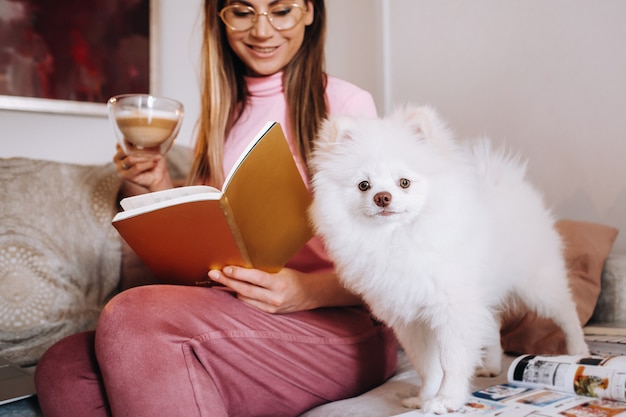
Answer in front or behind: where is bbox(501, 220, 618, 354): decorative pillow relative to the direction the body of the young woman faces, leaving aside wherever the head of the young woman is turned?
behind

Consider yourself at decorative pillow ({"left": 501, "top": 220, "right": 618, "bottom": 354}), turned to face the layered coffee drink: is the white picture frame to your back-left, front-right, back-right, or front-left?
front-right

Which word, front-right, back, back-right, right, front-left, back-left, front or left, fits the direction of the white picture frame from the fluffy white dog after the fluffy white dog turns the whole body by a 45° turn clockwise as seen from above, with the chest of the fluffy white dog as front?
front-right

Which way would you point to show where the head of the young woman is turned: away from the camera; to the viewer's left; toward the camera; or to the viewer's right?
toward the camera

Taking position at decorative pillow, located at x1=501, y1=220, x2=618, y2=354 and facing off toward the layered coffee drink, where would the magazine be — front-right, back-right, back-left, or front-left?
front-left

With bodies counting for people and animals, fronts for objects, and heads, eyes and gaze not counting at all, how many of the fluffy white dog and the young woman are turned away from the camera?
0

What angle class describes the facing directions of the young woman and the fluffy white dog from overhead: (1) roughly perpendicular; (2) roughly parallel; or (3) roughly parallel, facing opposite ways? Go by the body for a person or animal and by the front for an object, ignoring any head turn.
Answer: roughly parallel

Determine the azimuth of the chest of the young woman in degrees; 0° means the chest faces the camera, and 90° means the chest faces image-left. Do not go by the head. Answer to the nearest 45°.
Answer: approximately 45°

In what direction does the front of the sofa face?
toward the camera
